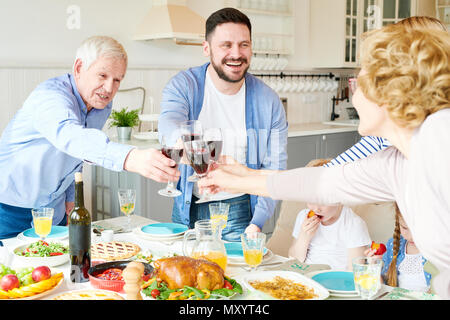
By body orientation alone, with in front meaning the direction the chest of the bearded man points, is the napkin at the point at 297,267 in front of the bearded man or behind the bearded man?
in front

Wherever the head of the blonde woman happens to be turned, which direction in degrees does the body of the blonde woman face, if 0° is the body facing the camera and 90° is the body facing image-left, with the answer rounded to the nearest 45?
approximately 90°

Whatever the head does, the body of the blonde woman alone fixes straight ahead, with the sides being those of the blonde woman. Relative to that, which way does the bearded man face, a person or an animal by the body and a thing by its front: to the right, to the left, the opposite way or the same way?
to the left

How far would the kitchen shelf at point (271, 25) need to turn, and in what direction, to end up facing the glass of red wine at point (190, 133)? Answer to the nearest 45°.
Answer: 0° — it already faces it

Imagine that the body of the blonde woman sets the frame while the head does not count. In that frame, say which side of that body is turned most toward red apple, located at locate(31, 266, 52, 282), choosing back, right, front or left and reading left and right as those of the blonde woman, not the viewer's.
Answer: front

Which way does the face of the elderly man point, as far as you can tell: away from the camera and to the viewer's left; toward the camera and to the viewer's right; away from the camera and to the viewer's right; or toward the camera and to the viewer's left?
toward the camera and to the viewer's right

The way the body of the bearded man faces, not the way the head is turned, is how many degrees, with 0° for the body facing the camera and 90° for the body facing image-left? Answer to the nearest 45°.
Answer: approximately 0°
